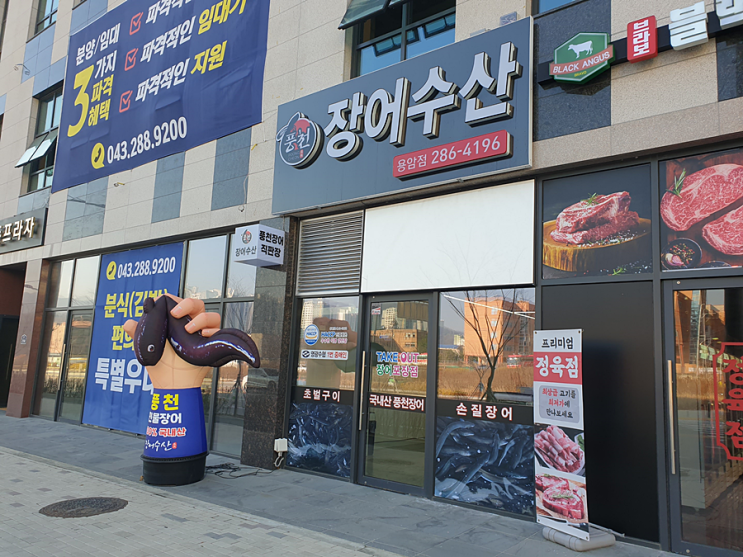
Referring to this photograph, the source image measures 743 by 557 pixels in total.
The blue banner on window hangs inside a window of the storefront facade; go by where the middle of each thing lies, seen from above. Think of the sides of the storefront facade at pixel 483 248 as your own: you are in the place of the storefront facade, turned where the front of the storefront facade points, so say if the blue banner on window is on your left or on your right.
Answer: on your right

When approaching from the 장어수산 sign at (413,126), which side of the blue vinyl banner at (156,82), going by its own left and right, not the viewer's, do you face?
left

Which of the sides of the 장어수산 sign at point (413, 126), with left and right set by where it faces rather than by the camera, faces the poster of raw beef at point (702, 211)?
left

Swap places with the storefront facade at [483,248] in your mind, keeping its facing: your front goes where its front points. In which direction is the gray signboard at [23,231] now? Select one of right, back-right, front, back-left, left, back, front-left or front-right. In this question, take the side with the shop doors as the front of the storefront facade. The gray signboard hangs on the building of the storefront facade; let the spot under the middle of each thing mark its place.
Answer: right

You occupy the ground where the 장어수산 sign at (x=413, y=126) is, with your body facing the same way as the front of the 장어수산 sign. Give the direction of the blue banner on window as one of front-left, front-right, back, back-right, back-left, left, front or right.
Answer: right

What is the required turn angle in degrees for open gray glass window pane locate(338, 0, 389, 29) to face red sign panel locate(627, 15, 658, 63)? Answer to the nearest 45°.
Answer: approximately 90° to its left

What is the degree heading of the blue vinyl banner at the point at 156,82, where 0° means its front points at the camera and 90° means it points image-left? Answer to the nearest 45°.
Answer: approximately 45°

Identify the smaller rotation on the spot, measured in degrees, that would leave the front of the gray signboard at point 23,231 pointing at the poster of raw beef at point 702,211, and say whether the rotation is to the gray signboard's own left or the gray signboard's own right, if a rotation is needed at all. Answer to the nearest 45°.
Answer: approximately 45° to the gray signboard's own left

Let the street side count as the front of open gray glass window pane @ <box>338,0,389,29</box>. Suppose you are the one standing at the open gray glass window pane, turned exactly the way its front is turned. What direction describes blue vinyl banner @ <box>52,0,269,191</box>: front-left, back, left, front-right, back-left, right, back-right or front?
right

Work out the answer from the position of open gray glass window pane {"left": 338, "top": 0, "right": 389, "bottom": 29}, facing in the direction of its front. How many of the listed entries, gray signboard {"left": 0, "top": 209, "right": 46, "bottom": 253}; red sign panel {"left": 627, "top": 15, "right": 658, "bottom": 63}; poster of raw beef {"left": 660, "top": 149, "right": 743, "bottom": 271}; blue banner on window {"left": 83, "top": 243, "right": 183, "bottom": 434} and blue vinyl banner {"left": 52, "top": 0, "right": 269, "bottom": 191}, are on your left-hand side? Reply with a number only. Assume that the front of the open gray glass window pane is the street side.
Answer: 2

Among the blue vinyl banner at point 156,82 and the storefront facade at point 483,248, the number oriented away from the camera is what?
0

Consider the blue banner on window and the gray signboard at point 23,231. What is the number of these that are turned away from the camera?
0

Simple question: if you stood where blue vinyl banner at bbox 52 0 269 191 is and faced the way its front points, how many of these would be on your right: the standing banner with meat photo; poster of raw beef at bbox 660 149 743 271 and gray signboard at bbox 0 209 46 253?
1

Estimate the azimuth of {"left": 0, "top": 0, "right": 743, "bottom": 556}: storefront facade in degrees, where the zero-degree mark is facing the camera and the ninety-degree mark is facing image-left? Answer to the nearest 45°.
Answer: approximately 45°

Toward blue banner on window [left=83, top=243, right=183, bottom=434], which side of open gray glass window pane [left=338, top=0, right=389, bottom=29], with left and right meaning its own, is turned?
right
